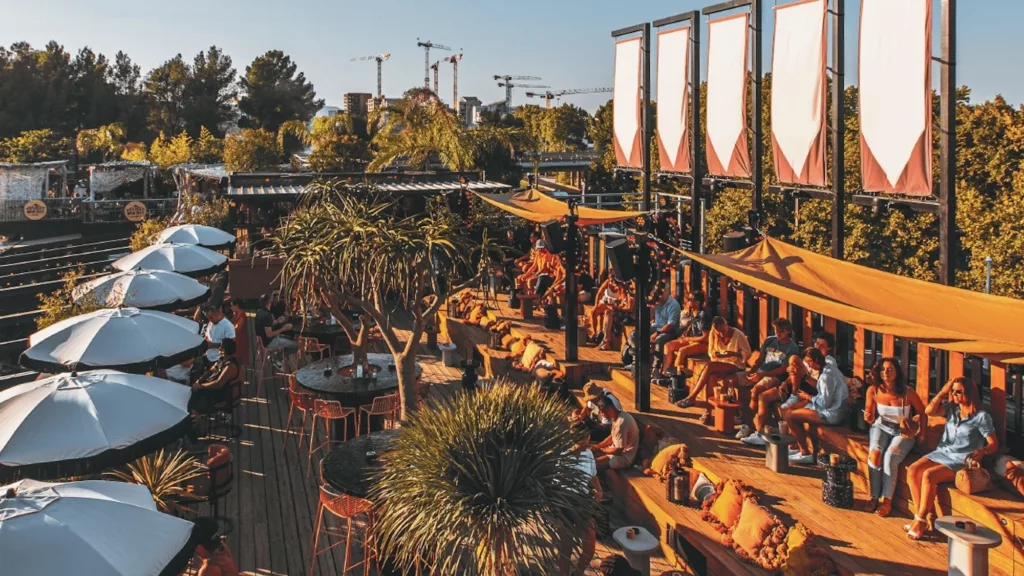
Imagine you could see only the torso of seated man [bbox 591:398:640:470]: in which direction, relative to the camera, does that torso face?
to the viewer's left

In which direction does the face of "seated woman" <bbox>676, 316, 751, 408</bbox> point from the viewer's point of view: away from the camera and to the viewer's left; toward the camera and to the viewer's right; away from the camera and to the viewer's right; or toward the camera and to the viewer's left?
toward the camera and to the viewer's left

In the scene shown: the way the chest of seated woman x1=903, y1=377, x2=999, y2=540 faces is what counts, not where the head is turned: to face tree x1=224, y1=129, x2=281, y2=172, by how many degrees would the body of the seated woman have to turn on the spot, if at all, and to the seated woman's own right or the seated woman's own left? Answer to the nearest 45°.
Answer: approximately 90° to the seated woman's own right

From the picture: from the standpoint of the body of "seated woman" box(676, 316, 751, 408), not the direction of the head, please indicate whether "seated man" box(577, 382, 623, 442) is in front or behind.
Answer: in front

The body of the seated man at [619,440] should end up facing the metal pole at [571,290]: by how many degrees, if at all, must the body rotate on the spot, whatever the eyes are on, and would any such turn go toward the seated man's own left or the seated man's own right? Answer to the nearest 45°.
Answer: approximately 90° to the seated man's own right

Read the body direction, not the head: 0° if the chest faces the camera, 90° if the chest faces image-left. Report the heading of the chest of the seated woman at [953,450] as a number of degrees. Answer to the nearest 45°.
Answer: approximately 45°

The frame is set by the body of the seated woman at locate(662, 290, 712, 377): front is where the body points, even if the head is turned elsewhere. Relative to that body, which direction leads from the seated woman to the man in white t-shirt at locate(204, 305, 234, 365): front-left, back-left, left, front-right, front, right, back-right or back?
front-right

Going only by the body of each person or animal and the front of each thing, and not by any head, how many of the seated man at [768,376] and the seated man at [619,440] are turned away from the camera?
0

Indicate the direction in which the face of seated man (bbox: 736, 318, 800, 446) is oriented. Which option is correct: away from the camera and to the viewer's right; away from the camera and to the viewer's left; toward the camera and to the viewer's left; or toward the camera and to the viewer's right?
toward the camera and to the viewer's left
